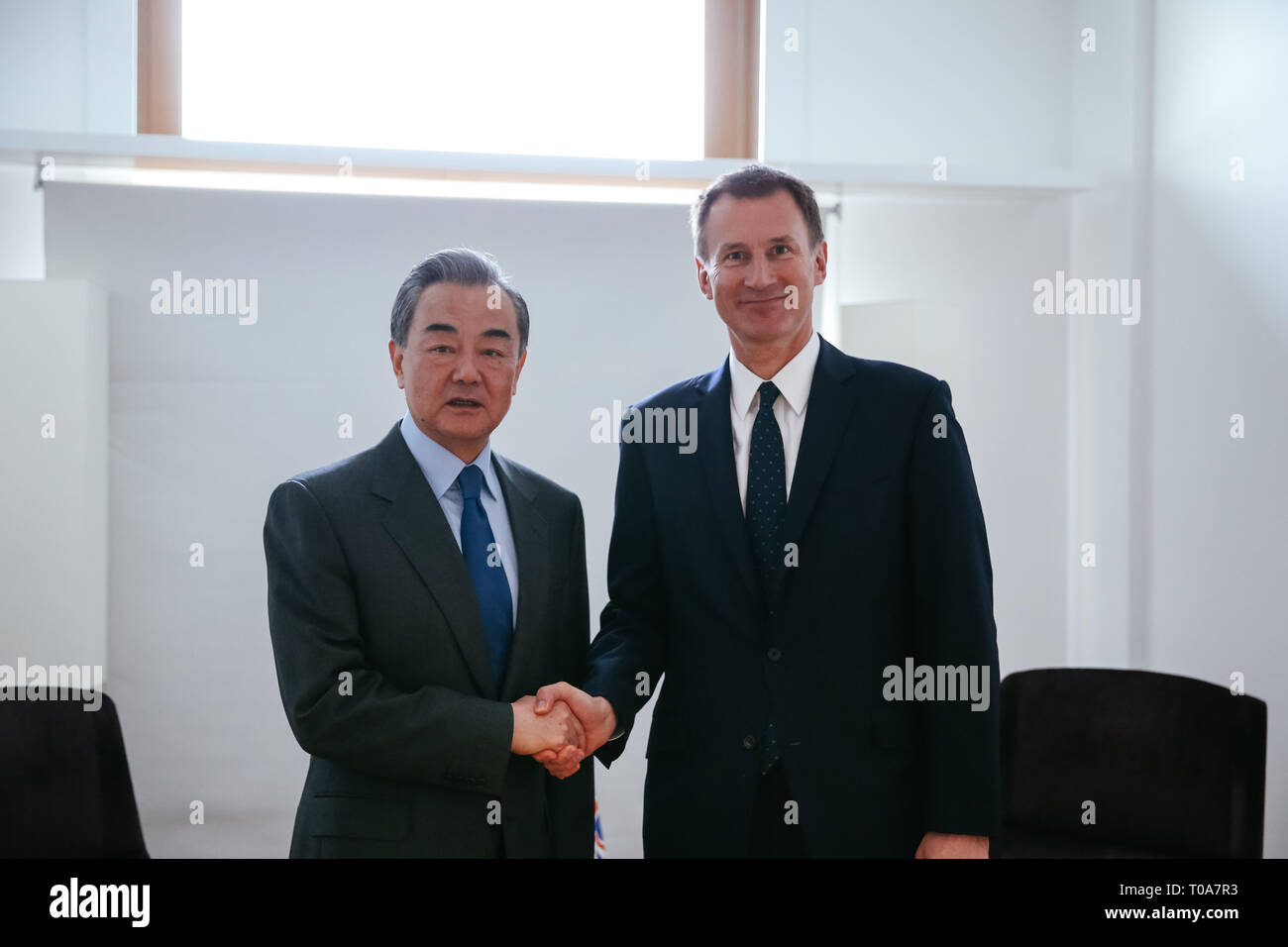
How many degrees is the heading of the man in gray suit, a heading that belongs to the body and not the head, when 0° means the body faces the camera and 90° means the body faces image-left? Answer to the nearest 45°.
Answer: approximately 315°

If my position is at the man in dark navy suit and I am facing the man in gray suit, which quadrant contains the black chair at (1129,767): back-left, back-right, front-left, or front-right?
back-right

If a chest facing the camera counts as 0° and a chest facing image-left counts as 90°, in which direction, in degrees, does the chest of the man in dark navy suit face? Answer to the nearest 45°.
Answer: approximately 0°

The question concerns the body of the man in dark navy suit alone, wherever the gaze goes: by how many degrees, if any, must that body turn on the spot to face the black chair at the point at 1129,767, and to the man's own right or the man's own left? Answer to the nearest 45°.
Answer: approximately 135° to the man's own left
